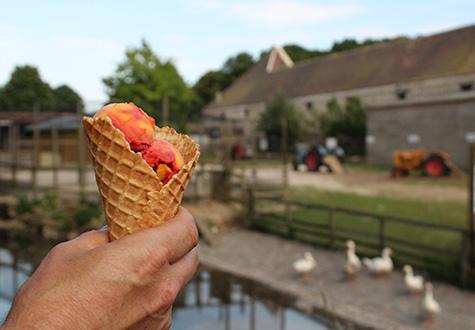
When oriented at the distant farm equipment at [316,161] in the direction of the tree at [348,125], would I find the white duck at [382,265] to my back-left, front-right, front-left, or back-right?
back-right

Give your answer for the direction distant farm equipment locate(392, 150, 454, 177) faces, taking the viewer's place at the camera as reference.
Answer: facing to the left of the viewer

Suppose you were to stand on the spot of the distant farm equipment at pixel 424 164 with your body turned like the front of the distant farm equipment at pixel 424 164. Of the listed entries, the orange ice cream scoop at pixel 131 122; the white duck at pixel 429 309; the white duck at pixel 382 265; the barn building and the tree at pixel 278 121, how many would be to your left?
3

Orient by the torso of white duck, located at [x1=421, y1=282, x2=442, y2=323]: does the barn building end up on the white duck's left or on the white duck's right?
on the white duck's right

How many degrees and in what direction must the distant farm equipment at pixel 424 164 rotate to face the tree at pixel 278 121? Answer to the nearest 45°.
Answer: approximately 45° to its right

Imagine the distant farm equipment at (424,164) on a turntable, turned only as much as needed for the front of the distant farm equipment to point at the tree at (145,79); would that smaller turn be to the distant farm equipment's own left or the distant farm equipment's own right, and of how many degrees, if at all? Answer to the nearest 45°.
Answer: approximately 45° to the distant farm equipment's own right

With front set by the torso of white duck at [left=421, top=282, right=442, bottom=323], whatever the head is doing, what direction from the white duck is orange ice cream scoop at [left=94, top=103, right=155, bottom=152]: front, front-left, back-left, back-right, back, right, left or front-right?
front-left

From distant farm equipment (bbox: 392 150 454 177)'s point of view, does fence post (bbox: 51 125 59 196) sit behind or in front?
in front

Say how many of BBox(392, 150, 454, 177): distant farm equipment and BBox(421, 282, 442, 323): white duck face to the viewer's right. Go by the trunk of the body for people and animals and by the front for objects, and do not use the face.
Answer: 0
